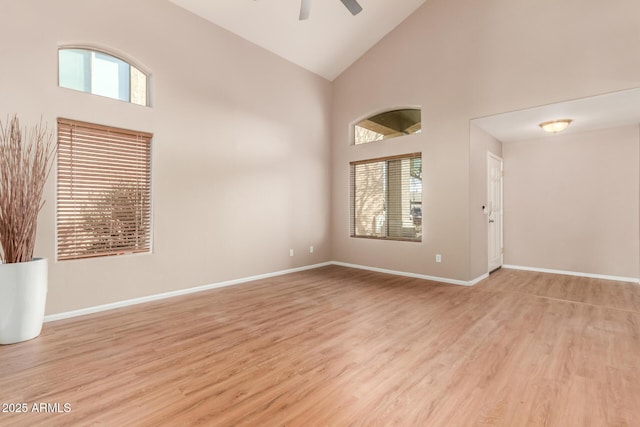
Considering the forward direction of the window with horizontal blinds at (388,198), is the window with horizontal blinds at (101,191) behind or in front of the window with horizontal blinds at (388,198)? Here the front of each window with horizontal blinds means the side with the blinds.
in front

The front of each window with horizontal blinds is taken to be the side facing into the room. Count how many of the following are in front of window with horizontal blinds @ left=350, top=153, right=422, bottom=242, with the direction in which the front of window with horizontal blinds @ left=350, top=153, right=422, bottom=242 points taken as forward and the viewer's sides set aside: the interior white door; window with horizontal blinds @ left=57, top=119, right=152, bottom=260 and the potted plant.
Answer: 2

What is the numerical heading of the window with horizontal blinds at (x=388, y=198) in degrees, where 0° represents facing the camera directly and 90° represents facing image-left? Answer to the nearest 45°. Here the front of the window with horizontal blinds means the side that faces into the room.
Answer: approximately 45°

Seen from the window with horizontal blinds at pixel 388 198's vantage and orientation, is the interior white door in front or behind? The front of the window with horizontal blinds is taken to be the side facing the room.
behind

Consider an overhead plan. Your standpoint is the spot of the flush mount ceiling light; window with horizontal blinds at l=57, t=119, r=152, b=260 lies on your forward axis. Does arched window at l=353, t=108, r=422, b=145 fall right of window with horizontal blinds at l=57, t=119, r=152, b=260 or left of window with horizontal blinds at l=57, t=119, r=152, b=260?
right

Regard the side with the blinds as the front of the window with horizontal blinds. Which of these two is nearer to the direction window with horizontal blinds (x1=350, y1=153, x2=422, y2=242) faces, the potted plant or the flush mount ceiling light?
the potted plant

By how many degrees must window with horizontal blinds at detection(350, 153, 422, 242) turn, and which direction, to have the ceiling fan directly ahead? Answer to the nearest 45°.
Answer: approximately 45° to its left

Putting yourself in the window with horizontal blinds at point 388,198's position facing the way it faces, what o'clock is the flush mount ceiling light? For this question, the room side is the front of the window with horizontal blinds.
The flush mount ceiling light is roughly at 8 o'clock from the window with horizontal blinds.

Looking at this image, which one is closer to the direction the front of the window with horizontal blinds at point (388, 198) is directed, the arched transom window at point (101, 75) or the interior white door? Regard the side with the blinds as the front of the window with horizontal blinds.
the arched transom window

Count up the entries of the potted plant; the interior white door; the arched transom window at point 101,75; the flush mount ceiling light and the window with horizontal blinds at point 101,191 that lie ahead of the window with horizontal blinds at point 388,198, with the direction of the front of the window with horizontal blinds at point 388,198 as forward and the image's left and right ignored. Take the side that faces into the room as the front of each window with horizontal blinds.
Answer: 3

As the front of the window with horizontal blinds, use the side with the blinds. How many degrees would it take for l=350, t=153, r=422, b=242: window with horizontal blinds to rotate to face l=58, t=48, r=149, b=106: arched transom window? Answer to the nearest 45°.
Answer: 0° — it already faces it

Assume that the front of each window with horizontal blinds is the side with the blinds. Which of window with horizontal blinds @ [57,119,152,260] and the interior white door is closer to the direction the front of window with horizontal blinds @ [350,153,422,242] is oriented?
the window with horizontal blinds

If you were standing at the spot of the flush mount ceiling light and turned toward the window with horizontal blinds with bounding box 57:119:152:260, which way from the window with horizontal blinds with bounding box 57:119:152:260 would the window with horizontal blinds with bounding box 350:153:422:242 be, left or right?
right
